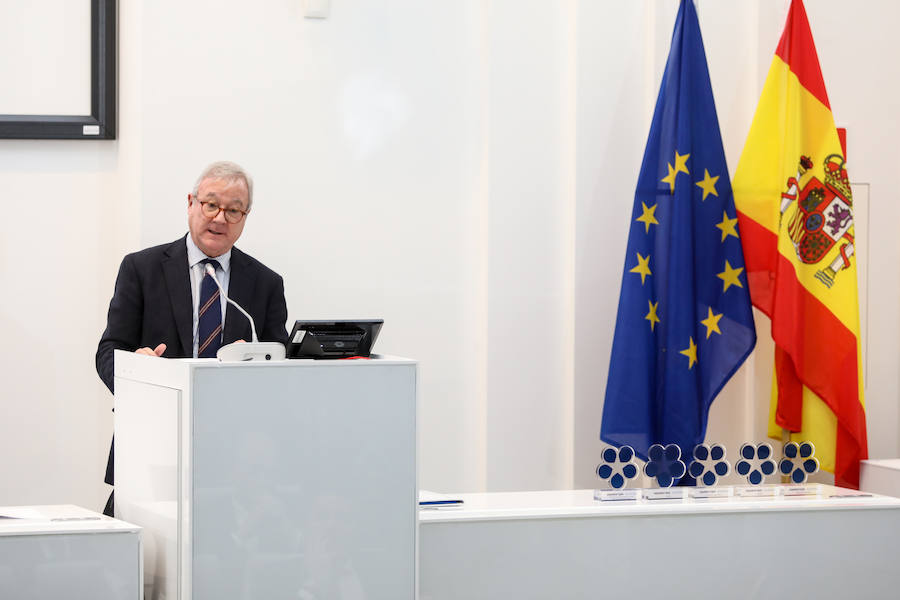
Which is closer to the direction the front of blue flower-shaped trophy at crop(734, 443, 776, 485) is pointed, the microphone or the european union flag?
the microphone

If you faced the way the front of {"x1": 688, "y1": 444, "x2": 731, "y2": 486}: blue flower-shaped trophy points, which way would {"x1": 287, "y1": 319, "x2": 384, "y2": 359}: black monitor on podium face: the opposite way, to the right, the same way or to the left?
the opposite way

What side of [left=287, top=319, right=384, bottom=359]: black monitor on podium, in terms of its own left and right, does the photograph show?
back

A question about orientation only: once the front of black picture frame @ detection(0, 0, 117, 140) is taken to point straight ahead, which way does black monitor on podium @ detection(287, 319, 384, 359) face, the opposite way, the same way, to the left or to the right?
the opposite way

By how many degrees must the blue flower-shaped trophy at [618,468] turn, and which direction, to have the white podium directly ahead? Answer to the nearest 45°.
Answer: approximately 45° to its right

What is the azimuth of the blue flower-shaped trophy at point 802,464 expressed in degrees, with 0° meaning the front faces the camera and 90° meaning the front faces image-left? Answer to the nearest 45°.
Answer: approximately 0°

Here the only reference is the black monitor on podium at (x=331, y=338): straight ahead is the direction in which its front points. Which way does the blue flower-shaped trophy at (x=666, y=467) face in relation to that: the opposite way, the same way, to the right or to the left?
the opposite way

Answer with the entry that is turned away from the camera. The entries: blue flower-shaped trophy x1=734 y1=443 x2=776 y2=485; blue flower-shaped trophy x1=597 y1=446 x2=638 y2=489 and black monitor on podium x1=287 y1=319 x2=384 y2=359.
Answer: the black monitor on podium
